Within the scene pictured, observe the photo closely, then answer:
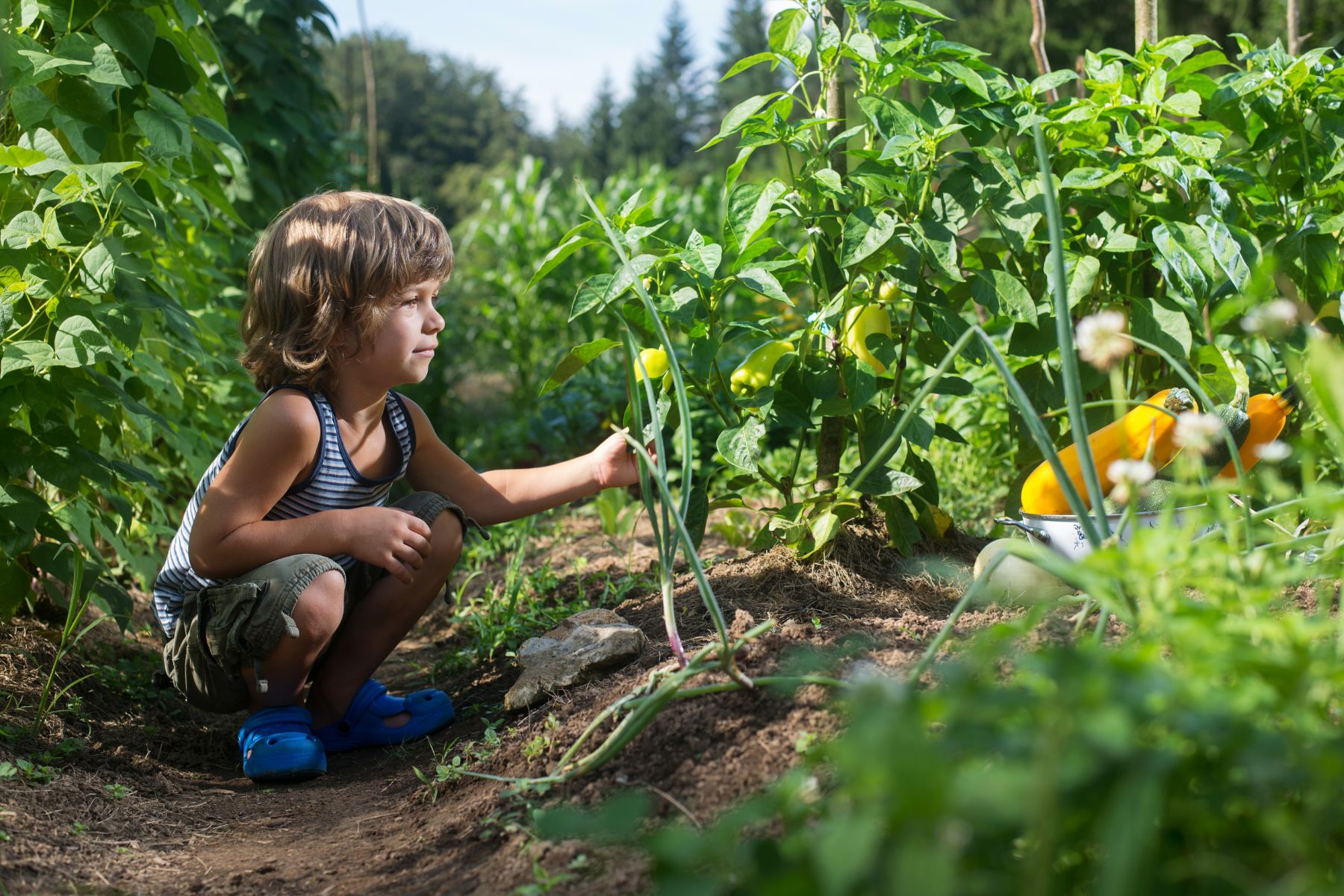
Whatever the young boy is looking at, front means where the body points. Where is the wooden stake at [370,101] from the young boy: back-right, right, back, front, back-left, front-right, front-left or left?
back-left

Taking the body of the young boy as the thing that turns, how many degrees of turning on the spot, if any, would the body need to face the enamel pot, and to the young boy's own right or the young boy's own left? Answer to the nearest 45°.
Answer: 0° — they already face it

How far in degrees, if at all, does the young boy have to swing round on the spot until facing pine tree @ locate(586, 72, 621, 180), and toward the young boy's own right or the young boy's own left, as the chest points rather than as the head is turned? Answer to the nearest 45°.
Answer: approximately 135° to the young boy's own left

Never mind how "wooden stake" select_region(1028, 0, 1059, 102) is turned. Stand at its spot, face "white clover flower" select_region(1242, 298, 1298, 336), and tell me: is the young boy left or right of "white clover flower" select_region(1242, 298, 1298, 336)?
right

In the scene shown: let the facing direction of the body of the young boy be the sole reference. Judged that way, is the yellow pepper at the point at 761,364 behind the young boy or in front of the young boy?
in front

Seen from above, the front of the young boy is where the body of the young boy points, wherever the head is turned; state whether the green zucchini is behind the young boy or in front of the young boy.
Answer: in front

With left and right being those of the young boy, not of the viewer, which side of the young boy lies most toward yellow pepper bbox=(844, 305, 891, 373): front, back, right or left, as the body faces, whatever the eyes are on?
front

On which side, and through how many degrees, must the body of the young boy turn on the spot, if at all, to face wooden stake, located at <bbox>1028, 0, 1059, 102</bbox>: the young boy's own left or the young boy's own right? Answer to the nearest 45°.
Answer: approximately 45° to the young boy's own left

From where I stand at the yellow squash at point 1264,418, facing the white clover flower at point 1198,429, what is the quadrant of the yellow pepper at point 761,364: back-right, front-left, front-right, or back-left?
front-right

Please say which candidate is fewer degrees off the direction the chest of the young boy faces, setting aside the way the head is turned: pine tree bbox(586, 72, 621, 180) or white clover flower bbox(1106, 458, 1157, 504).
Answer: the white clover flower

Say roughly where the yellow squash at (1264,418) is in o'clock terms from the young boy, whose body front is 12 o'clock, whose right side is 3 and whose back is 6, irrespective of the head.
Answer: The yellow squash is roughly at 11 o'clock from the young boy.

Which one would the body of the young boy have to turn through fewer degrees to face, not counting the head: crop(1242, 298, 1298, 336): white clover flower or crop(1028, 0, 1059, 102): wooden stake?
the white clover flower

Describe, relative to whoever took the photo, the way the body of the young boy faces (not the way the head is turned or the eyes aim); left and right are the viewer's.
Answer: facing the viewer and to the right of the viewer

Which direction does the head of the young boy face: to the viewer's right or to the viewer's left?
to the viewer's right
